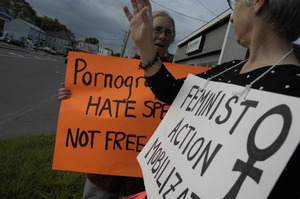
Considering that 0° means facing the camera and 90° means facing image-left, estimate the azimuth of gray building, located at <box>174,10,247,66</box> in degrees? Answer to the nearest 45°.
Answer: approximately 45°

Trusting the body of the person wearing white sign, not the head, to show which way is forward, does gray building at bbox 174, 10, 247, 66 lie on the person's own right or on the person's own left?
on the person's own right

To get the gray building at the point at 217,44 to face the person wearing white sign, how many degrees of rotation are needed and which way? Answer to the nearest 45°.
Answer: approximately 45° to its left

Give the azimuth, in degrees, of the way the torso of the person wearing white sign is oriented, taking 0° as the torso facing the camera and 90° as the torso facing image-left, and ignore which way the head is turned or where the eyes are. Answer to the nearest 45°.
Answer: approximately 45°
